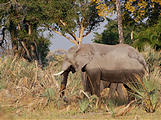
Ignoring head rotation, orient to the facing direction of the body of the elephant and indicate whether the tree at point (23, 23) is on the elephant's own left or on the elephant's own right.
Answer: on the elephant's own right

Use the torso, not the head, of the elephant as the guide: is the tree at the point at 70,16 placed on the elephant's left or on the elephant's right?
on the elephant's right

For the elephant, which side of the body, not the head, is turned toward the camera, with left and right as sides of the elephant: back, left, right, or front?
left
